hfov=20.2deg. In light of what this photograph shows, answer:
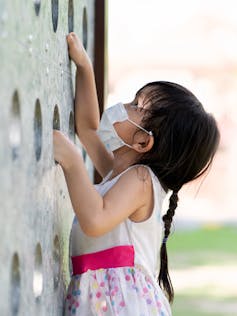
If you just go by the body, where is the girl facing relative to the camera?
to the viewer's left
